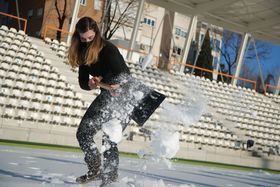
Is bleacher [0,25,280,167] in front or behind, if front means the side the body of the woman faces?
behind

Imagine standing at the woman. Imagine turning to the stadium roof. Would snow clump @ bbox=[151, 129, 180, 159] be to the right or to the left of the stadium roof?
right
